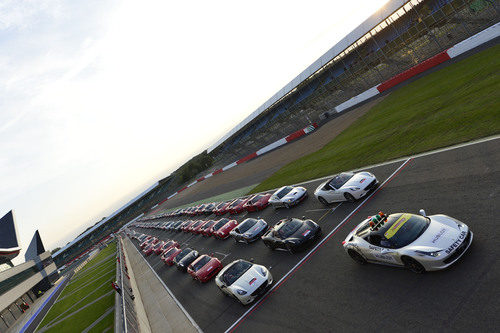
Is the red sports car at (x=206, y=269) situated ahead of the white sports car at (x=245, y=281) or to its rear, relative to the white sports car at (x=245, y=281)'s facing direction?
to the rear

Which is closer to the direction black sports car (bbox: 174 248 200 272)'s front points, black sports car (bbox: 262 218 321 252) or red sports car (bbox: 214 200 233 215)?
the black sports car

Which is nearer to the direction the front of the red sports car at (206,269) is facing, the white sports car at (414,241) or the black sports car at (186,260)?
the white sports car

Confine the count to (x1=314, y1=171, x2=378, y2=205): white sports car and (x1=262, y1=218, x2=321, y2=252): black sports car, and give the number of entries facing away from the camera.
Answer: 0

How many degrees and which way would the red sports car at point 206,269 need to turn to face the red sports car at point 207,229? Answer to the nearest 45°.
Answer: approximately 135° to its left

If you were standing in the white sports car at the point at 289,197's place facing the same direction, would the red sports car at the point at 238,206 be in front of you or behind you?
behind

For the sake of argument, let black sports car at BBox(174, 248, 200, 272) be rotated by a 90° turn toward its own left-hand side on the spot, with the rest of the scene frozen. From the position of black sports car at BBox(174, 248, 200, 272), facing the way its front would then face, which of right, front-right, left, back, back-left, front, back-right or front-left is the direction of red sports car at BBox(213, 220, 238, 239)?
front-right

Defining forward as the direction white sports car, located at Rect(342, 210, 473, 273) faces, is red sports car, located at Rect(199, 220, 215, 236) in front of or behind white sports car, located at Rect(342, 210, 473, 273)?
behind
